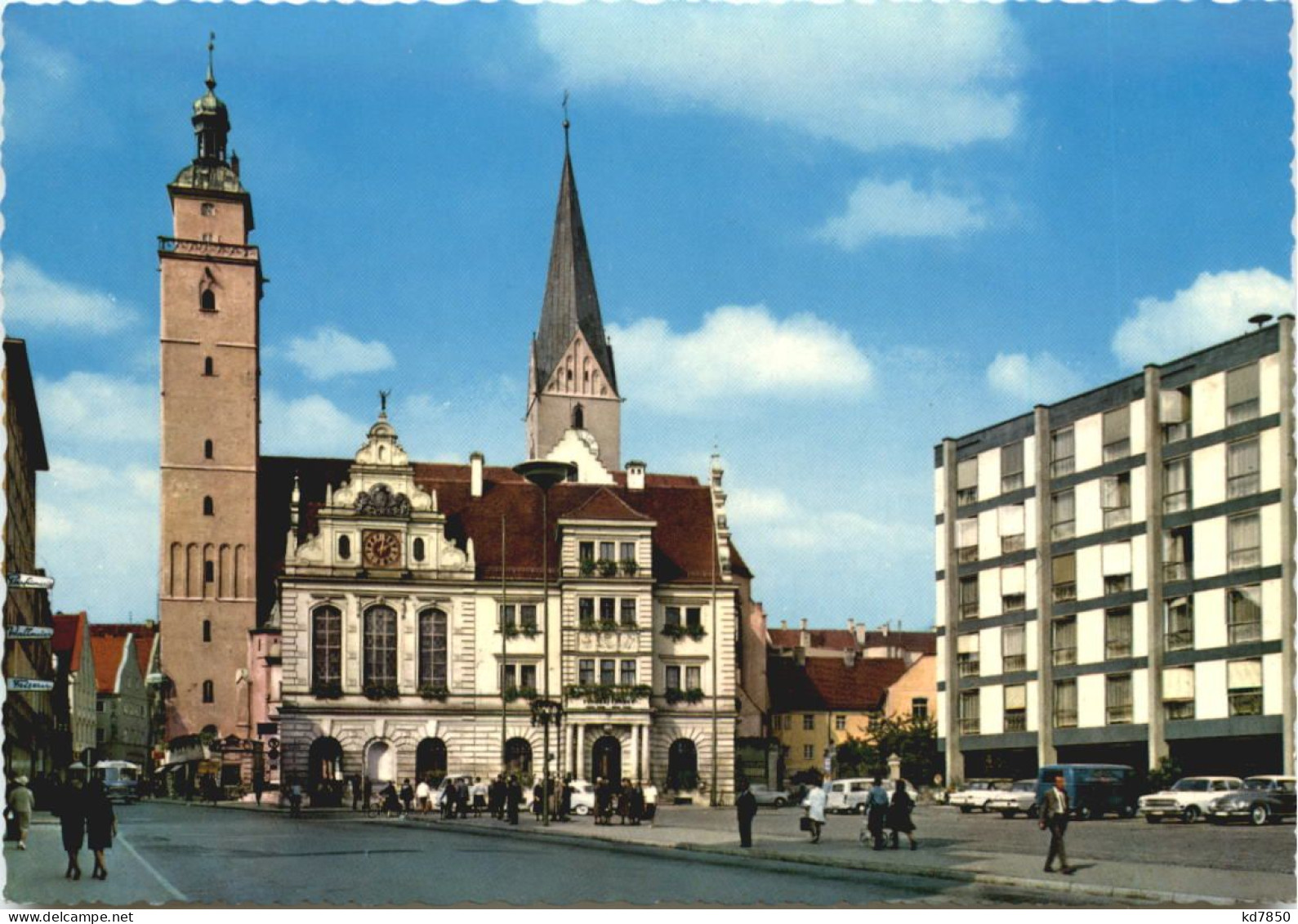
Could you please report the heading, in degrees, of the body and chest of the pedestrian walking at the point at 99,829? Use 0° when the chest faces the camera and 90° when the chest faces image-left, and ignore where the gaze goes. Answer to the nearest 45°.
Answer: approximately 180°

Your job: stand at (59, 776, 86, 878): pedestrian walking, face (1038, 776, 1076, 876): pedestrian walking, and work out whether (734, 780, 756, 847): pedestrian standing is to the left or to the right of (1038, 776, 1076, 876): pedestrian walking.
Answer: left

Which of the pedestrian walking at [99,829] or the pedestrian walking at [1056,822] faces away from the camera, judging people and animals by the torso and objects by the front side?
the pedestrian walking at [99,829]
